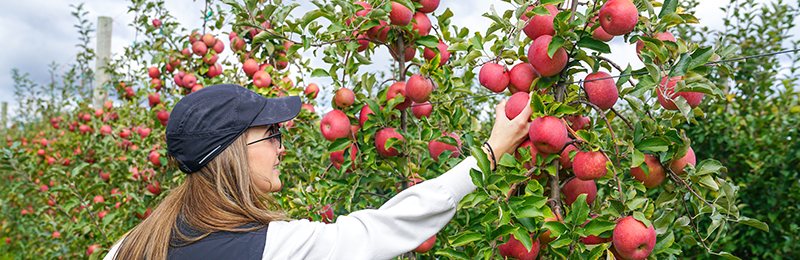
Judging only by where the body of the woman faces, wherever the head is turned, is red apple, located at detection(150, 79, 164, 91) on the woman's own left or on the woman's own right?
on the woman's own left

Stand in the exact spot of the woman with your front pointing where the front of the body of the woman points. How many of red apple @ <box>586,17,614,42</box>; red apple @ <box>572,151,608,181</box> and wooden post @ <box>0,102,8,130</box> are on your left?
1

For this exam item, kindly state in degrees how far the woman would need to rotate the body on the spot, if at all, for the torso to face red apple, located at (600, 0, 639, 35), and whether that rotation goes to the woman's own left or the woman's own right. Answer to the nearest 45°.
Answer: approximately 45° to the woman's own right

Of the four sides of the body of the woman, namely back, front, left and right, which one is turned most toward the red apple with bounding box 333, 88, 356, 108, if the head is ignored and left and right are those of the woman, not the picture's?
front

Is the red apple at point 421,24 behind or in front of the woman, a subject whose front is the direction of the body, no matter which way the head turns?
in front

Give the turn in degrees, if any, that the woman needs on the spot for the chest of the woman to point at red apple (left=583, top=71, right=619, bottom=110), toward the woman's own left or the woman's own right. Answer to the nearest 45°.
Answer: approximately 45° to the woman's own right

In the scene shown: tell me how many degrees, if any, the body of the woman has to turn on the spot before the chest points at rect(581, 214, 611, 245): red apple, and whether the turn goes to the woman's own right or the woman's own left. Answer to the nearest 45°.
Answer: approximately 45° to the woman's own right

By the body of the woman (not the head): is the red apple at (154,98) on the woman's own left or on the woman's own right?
on the woman's own left

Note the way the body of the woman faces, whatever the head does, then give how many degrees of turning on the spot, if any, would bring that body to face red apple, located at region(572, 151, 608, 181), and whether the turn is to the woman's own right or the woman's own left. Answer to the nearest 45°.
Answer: approximately 45° to the woman's own right

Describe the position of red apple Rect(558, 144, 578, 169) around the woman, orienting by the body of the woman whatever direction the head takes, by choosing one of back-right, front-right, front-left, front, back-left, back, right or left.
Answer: front-right

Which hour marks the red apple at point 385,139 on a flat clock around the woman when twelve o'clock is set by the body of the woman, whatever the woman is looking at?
The red apple is roughly at 12 o'clock from the woman.

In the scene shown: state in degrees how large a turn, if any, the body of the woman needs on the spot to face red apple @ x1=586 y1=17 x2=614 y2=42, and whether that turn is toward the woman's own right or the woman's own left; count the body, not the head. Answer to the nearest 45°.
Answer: approximately 45° to the woman's own right

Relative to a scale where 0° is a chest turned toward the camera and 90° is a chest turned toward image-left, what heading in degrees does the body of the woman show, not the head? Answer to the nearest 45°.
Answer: approximately 225°

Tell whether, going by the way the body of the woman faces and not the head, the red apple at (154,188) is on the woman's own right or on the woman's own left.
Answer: on the woman's own left
